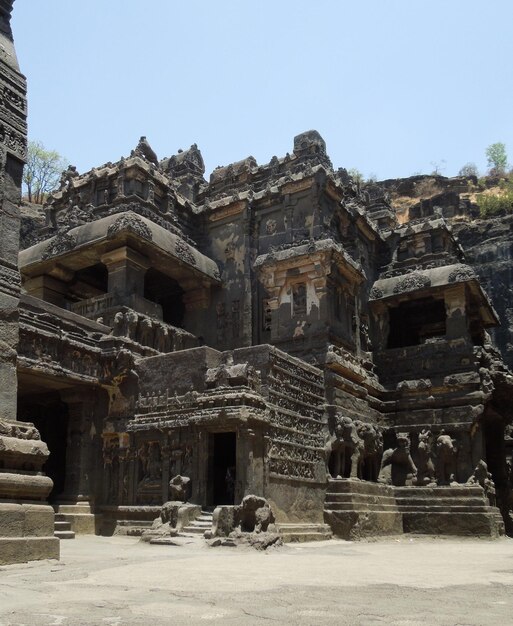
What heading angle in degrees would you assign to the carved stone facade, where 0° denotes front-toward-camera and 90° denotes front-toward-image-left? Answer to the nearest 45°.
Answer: approximately 45°

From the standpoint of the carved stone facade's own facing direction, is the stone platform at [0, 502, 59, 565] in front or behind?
in front

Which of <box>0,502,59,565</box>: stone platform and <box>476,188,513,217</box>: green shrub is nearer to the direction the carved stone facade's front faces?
the stone platform

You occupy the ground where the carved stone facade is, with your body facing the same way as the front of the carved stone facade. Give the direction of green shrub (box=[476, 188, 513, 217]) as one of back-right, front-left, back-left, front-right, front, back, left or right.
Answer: back

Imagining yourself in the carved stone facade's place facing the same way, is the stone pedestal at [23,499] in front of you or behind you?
in front
